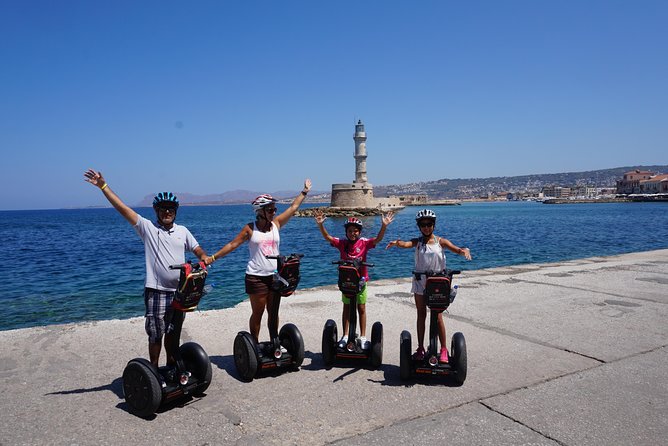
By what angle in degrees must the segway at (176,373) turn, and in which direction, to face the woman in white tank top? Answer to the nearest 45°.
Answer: approximately 90° to its left

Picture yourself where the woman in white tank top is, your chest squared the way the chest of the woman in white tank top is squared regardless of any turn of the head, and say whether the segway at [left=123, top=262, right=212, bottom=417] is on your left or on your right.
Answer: on your right

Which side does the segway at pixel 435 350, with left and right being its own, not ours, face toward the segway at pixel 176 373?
right

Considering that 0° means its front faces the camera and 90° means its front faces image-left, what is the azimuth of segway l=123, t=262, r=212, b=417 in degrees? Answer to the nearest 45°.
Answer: approximately 315°

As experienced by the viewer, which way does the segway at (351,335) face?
facing the viewer

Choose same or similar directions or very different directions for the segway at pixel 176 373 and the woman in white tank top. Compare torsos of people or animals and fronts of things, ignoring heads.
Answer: same or similar directions

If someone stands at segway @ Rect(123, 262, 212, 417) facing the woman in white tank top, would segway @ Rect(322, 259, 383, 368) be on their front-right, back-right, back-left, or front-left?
front-right

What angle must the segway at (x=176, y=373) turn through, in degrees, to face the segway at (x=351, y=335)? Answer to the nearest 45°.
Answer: approximately 45° to its left

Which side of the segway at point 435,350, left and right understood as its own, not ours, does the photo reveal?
front

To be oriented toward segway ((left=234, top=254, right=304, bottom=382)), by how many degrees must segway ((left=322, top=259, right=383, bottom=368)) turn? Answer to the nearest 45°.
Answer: approximately 90° to its right

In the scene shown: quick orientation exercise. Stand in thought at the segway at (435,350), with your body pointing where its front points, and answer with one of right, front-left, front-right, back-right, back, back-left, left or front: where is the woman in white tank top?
right

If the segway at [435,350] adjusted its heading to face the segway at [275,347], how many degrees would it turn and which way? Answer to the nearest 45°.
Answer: approximately 90° to its right

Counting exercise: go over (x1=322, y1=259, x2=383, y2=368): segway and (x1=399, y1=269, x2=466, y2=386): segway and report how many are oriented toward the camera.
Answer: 2

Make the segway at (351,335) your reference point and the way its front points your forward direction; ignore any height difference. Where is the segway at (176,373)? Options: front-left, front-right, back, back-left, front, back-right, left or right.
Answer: front-right
